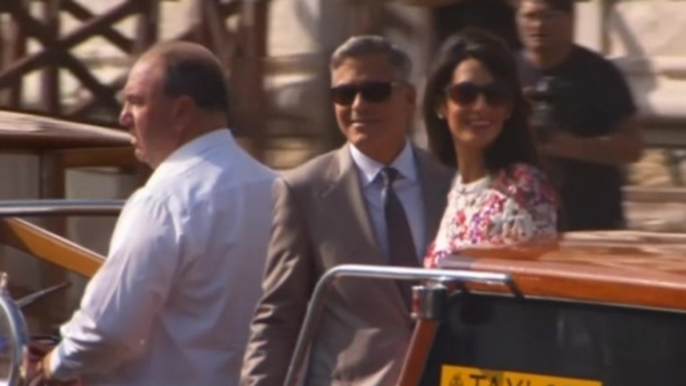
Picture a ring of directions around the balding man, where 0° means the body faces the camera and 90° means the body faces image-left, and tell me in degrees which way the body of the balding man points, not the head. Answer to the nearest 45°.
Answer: approximately 135°

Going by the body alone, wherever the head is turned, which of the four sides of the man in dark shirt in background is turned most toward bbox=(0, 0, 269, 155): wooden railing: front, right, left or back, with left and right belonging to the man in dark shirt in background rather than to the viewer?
right

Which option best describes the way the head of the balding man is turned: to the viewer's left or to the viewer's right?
to the viewer's left
